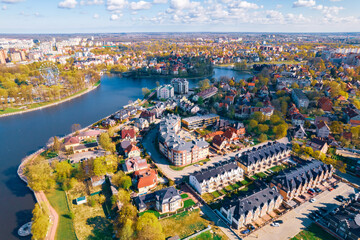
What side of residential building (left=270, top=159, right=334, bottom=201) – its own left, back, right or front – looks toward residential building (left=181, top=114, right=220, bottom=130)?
back

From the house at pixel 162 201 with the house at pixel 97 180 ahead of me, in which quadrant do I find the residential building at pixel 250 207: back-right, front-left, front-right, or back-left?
back-right

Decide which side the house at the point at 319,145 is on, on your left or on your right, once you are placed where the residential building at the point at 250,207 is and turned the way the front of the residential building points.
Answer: on your left

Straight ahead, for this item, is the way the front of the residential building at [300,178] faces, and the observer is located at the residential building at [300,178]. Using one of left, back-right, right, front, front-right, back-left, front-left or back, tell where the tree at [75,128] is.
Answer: back-right

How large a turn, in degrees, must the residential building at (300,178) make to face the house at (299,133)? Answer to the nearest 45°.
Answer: approximately 135° to its left

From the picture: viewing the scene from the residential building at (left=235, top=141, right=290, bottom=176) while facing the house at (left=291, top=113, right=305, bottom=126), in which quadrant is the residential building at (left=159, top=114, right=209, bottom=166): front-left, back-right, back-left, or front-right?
back-left

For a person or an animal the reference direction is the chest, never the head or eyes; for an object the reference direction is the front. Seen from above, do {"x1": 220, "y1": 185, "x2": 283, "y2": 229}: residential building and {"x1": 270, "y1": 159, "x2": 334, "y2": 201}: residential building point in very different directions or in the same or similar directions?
same or similar directions

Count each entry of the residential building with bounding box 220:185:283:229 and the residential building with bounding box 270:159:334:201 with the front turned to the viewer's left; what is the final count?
0

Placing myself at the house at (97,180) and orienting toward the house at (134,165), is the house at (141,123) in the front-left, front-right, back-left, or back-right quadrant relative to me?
front-left

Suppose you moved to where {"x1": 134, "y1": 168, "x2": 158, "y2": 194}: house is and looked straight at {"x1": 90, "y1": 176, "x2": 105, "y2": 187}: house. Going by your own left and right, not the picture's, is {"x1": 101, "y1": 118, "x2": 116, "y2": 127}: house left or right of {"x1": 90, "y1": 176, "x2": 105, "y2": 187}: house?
right
